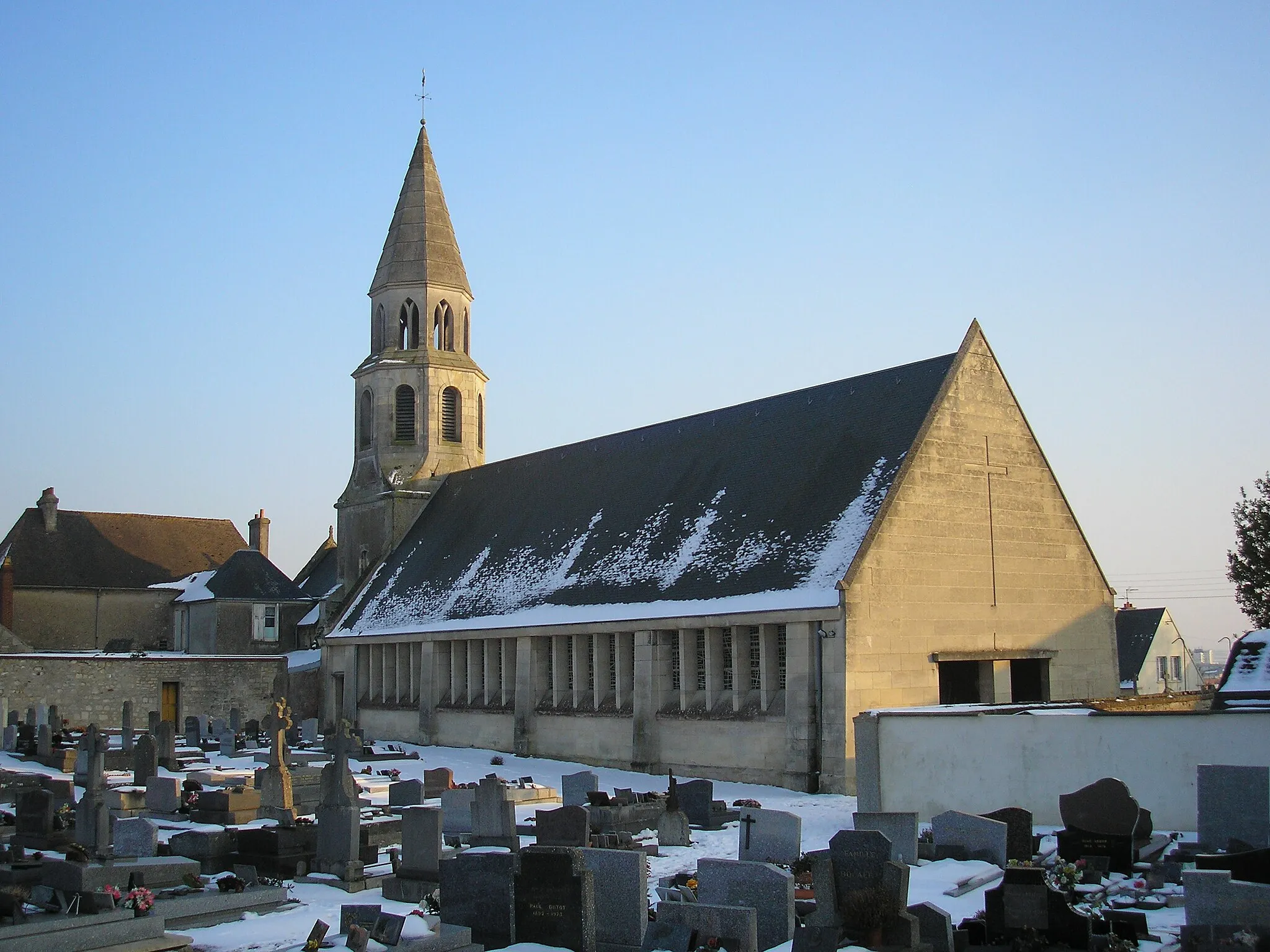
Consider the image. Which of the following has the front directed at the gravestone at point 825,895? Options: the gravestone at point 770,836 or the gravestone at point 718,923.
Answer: the gravestone at point 770,836

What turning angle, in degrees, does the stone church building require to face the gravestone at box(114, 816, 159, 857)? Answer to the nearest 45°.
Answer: approximately 90° to its right

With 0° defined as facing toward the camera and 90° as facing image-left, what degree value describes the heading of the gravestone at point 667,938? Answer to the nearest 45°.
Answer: approximately 0°

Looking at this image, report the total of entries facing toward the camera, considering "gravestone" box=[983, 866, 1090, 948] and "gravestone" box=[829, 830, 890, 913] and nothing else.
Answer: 2

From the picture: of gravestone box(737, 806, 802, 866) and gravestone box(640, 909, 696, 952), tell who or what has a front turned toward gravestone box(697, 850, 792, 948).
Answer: gravestone box(737, 806, 802, 866)

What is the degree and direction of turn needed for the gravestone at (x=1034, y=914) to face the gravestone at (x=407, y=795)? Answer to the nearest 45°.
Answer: approximately 135° to its right

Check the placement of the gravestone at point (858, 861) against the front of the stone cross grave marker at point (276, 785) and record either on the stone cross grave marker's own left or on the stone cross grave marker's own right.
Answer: on the stone cross grave marker's own left

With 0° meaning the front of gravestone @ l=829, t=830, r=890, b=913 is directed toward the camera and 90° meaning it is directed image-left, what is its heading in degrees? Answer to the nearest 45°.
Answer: approximately 0°
